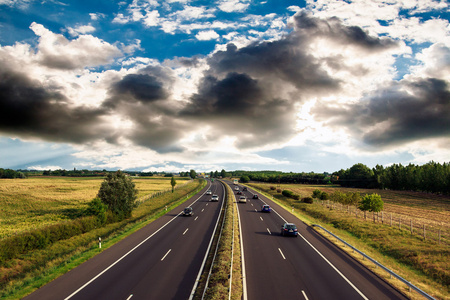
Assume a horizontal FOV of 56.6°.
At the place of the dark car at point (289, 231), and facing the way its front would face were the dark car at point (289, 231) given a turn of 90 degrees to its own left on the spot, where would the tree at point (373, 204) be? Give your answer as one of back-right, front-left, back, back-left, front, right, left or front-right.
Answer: back-right

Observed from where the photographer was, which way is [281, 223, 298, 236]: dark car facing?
facing away from the viewer

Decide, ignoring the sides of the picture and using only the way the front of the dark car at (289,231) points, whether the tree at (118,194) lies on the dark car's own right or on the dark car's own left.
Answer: on the dark car's own left
